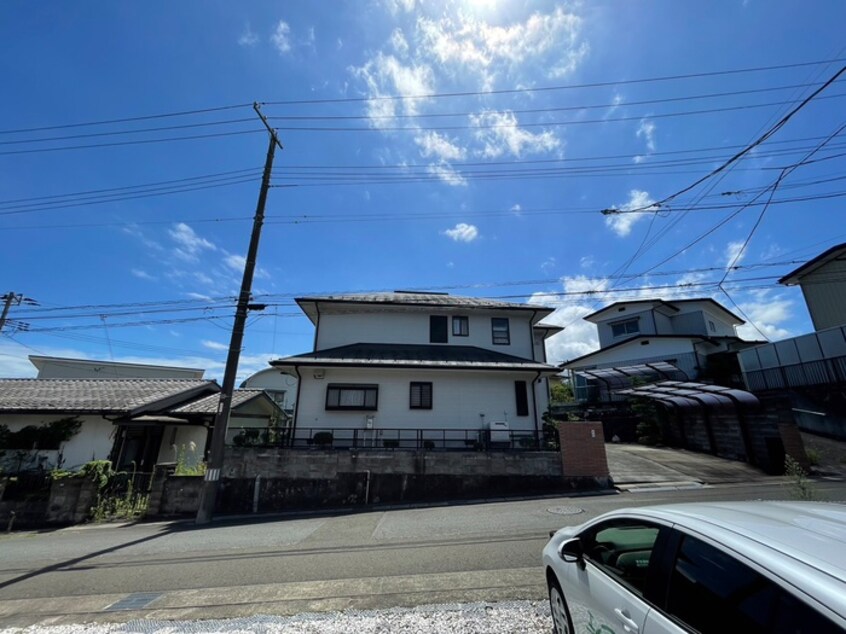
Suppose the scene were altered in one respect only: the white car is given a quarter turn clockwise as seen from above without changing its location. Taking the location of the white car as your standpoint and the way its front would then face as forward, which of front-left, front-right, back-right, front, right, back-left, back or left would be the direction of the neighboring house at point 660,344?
front-left

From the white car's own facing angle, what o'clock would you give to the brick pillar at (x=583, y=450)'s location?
The brick pillar is roughly at 1 o'clock from the white car.

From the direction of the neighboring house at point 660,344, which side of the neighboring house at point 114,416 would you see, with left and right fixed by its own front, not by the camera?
left

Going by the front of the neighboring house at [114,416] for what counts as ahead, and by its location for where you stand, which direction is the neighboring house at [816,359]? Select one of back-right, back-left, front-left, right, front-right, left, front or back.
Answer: front-left

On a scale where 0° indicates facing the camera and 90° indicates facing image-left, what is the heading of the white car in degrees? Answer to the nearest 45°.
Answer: approximately 135°

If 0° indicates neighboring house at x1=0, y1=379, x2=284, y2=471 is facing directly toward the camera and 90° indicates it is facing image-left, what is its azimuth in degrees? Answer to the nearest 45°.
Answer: approximately 0°

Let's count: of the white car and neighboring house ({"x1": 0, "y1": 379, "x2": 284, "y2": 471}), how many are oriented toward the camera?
1

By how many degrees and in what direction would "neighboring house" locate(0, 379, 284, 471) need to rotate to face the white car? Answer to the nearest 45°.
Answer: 0° — it already faces it

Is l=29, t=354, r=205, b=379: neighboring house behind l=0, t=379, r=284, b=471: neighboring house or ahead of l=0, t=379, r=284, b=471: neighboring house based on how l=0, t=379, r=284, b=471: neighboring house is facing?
behind
